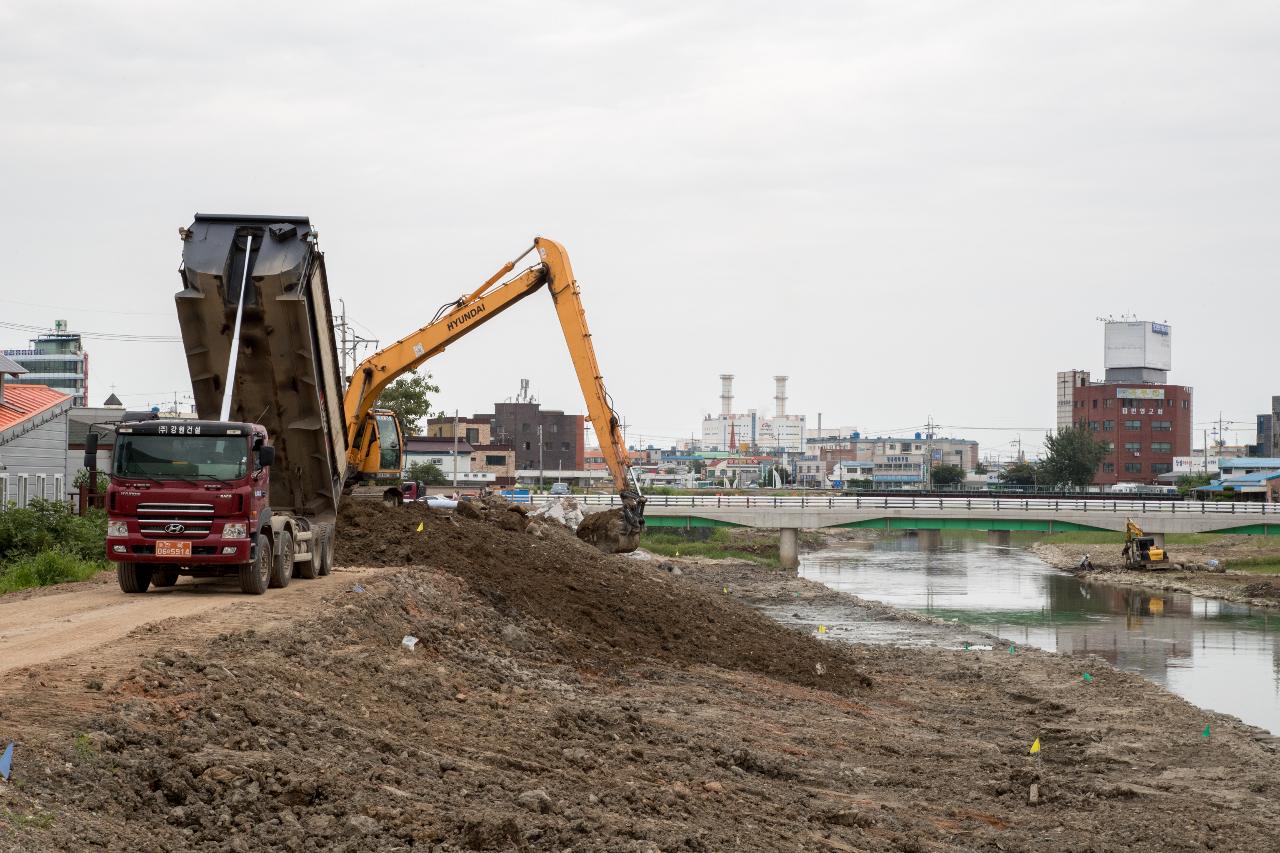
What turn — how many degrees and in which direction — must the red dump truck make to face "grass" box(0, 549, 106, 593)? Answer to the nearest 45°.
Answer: approximately 45° to its right

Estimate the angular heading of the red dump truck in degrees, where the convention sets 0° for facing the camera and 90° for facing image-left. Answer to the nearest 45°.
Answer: approximately 0°

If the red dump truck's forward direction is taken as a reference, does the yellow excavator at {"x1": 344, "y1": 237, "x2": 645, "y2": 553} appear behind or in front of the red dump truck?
behind

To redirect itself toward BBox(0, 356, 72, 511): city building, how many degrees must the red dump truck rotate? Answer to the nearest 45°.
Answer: approximately 180°

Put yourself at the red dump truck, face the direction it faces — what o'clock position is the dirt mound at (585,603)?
The dirt mound is roughly at 8 o'clock from the red dump truck.
